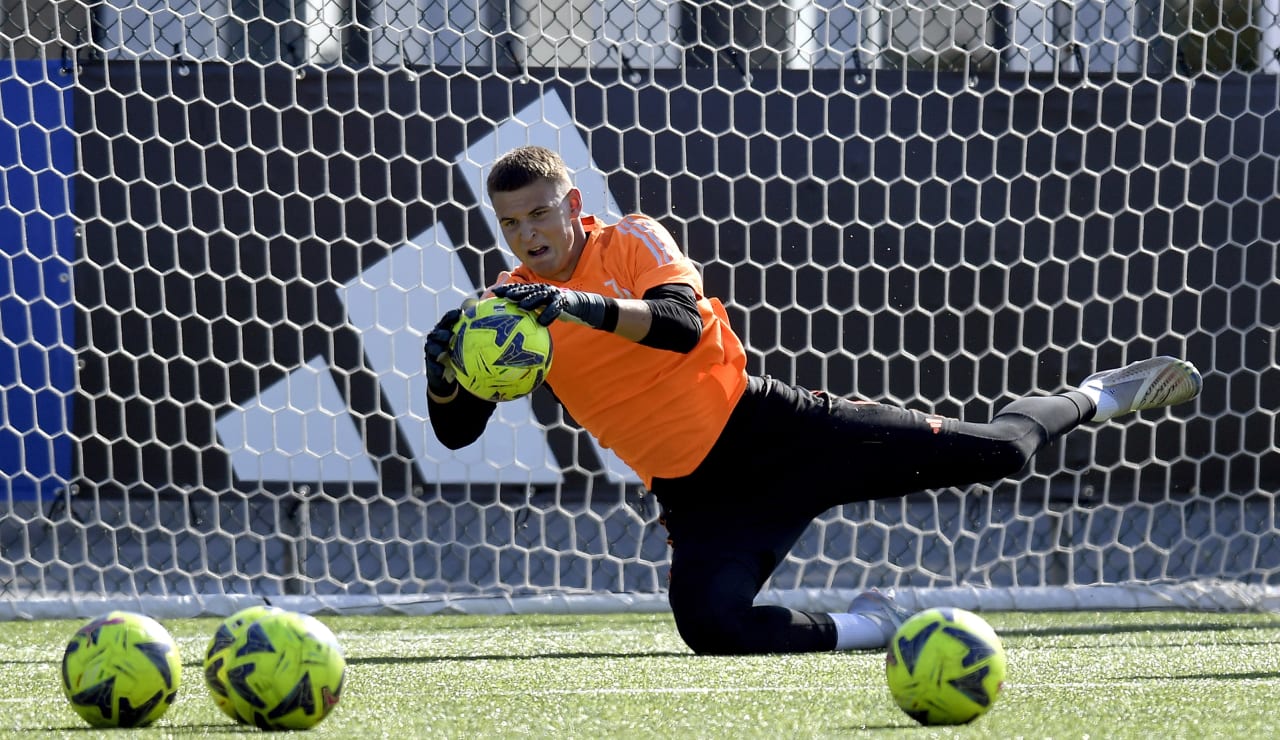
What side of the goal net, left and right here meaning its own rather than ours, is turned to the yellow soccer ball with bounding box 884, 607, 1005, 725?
front

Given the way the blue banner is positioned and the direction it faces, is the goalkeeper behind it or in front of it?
in front

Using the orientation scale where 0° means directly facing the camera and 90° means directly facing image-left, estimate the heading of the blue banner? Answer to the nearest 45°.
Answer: approximately 0°

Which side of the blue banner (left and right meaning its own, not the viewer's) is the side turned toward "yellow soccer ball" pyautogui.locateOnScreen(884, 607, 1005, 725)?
front

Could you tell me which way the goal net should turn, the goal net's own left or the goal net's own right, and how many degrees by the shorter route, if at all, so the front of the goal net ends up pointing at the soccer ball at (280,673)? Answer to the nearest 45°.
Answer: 0° — it already faces it

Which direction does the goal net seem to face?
toward the camera

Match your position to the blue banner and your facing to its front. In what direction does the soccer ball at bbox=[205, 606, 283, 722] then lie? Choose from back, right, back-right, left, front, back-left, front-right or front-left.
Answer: front

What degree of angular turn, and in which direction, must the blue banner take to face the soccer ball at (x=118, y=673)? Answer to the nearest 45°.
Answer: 0° — it already faces it

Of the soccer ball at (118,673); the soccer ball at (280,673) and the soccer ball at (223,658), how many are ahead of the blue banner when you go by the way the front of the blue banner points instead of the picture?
3

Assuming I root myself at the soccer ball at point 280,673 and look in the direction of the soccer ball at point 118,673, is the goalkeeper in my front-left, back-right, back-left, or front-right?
back-right

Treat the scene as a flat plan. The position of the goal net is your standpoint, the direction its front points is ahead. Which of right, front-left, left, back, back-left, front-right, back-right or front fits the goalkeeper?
front
